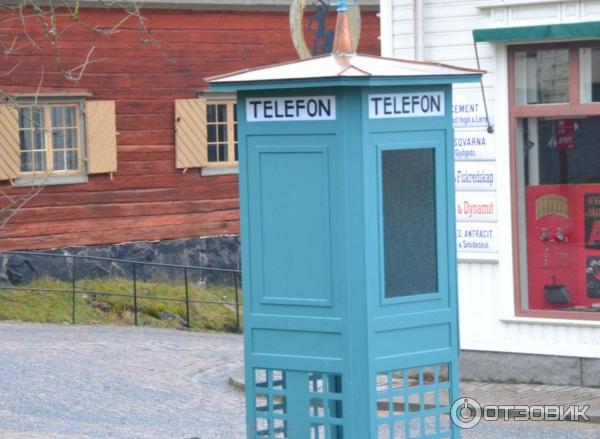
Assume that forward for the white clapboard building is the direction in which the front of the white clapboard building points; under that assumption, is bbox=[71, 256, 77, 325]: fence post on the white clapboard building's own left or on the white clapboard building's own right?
on the white clapboard building's own right

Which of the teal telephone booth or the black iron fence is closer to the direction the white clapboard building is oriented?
the teal telephone booth

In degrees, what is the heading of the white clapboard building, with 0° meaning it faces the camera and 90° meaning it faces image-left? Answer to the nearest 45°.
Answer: approximately 0°

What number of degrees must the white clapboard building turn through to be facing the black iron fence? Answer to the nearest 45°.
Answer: approximately 135° to its right
